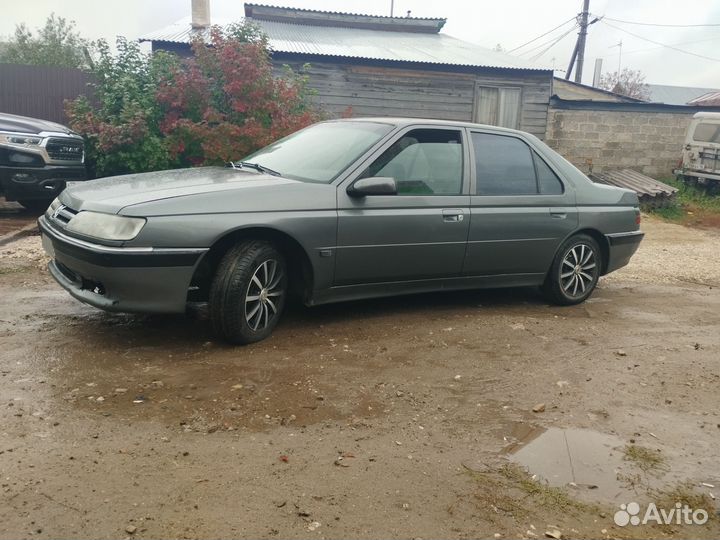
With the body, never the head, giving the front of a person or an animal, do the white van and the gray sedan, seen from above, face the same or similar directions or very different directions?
very different directions

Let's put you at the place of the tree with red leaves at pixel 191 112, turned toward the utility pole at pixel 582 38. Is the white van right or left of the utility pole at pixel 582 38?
right

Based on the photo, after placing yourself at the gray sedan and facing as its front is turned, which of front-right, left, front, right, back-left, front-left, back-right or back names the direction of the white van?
back

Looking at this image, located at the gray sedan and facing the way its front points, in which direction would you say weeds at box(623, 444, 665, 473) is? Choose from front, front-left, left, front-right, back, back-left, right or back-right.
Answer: left

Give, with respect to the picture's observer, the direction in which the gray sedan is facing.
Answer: facing the viewer and to the left of the viewer

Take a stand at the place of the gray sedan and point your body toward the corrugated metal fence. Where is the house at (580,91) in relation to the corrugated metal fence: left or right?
right
